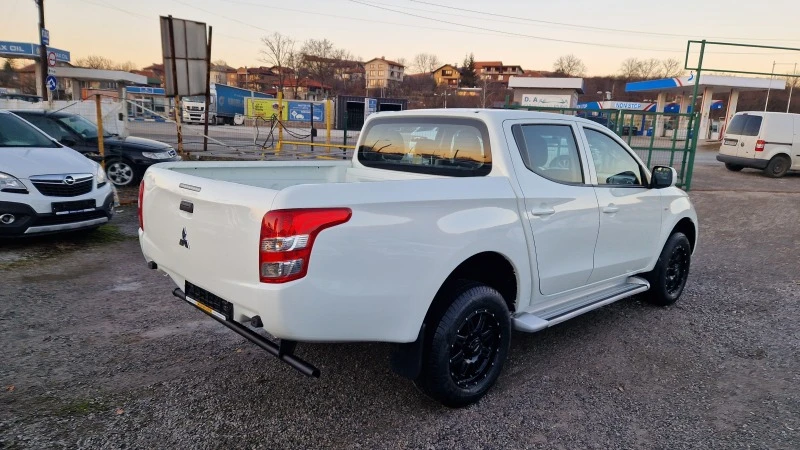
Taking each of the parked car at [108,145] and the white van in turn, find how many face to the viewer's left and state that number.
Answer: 0

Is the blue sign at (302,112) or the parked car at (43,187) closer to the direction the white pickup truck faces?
the blue sign

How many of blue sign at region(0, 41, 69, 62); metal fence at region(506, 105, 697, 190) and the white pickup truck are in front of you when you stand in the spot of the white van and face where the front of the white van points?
0

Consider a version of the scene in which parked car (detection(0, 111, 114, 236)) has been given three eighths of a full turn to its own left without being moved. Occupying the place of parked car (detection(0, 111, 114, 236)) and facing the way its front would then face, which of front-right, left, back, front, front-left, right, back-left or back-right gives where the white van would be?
right

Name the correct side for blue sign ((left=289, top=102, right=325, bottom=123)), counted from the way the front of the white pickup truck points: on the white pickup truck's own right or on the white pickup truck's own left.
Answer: on the white pickup truck's own left

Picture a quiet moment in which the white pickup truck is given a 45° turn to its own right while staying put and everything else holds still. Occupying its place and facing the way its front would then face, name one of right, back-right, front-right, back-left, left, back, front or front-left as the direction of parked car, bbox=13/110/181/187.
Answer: back-left

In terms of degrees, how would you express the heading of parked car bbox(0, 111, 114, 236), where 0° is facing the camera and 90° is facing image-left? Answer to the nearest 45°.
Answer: approximately 315°

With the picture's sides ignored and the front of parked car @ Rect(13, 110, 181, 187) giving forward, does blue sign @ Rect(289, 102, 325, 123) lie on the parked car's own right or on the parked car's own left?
on the parked car's own left

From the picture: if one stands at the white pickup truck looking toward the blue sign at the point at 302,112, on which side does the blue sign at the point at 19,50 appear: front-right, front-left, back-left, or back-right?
front-left

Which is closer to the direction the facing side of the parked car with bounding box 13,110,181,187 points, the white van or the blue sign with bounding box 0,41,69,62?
the white van

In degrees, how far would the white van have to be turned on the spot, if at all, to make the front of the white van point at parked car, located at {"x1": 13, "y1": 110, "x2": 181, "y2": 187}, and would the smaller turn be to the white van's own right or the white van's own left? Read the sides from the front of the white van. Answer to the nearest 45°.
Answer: approximately 180°

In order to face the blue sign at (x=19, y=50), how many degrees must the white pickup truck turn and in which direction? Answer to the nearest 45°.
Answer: approximately 90° to its left

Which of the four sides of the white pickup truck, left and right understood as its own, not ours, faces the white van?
front

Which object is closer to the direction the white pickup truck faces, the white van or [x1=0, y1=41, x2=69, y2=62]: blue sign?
the white van

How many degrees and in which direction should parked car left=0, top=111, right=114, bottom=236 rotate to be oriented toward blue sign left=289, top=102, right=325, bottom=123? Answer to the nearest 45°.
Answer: approximately 90° to its left

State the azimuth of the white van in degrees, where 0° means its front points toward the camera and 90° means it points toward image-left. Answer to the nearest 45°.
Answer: approximately 225°

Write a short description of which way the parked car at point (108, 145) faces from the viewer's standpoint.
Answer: facing the viewer and to the right of the viewer

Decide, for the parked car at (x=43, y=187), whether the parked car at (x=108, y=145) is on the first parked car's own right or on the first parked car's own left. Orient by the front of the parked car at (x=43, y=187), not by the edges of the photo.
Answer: on the first parked car's own left

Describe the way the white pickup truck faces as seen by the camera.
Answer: facing away from the viewer and to the right of the viewer
